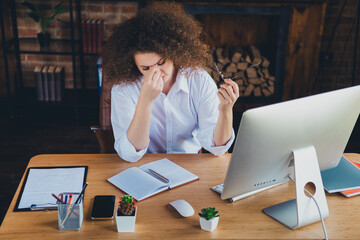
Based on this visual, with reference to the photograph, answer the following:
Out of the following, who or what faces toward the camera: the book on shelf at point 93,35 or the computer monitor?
the book on shelf

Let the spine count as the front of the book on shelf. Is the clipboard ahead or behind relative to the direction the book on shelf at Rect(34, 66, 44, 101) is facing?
ahead

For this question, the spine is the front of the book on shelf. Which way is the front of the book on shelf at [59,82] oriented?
toward the camera

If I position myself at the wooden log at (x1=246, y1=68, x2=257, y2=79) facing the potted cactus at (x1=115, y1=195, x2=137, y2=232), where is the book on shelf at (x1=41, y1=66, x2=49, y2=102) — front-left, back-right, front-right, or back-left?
front-right

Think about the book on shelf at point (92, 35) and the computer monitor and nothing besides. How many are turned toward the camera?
1

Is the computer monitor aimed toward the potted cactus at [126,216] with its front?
no

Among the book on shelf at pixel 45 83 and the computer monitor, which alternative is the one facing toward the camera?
the book on shelf

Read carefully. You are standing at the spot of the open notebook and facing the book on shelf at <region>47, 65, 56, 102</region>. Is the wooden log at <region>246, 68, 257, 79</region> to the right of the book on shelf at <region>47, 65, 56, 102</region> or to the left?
right

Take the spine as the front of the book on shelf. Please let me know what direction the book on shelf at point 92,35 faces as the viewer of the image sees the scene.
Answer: facing the viewer

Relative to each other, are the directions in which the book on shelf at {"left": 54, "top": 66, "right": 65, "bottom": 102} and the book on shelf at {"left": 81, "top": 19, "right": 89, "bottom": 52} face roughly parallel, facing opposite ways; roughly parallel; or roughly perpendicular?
roughly parallel

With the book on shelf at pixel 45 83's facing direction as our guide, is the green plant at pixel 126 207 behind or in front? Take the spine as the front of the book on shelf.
in front

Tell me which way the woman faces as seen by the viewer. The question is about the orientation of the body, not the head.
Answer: toward the camera

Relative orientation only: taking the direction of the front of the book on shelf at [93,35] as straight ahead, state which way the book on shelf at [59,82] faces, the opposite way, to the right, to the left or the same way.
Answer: the same way

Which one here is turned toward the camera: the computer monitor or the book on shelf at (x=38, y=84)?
the book on shelf

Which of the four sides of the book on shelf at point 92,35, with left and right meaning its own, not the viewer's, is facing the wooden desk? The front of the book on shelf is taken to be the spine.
front

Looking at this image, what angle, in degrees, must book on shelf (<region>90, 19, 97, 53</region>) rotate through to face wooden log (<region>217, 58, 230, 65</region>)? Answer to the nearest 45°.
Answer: approximately 90° to its left

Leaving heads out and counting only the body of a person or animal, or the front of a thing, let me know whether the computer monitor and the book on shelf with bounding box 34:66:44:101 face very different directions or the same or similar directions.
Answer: very different directions
